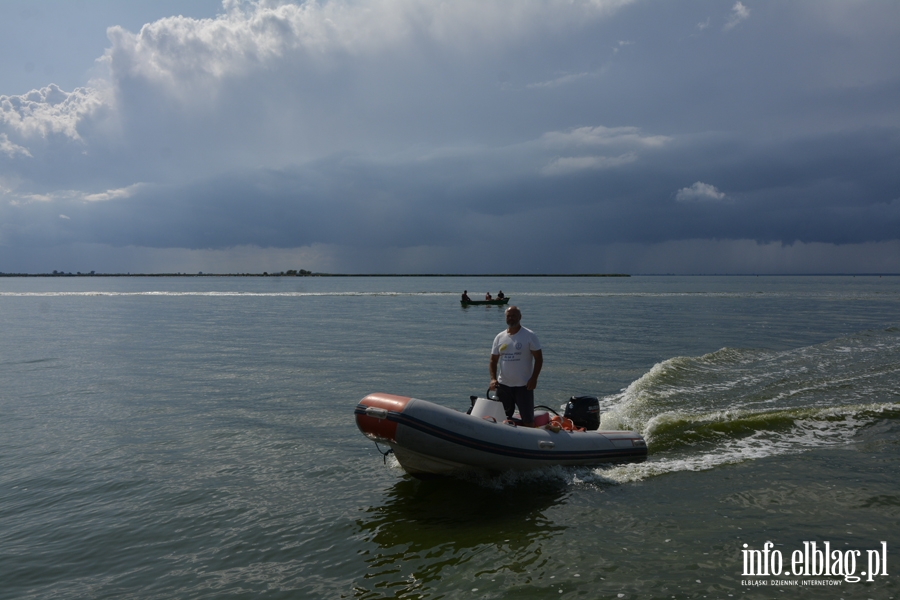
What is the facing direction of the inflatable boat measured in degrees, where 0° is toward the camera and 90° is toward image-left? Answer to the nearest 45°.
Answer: approximately 45°
